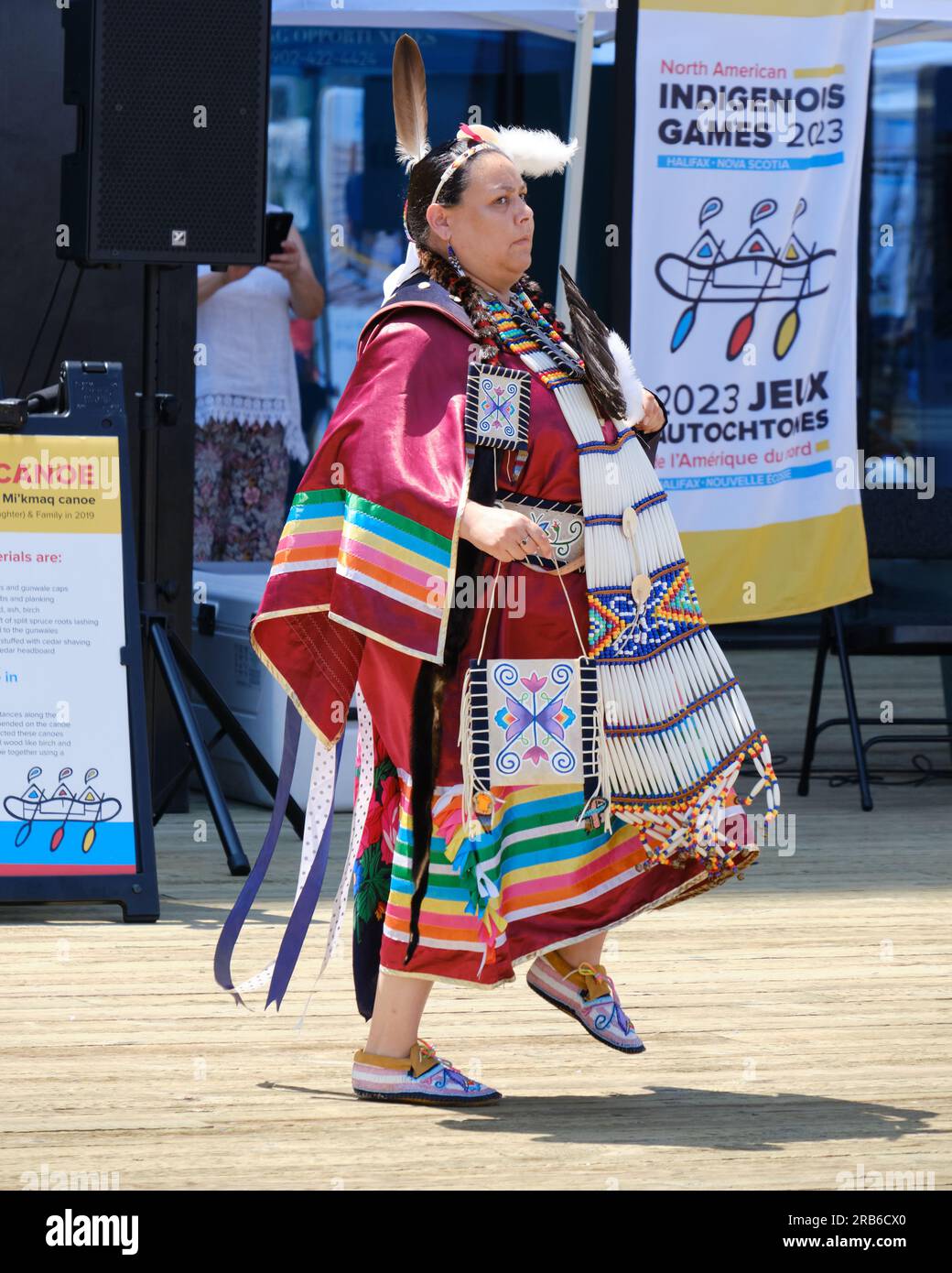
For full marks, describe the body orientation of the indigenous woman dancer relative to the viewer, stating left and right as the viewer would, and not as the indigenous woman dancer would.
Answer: facing the viewer and to the right of the viewer

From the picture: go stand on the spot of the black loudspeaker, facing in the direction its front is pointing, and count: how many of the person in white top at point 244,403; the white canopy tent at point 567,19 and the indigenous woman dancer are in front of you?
1

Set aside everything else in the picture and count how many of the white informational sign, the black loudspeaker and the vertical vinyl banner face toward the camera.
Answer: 3

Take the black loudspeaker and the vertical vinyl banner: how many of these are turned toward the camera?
2

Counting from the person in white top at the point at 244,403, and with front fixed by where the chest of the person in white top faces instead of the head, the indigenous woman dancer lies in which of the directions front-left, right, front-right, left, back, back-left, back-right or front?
front

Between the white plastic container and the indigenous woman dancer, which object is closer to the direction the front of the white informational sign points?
the indigenous woman dancer

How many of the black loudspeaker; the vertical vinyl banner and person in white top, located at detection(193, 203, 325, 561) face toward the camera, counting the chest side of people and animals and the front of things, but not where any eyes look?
3

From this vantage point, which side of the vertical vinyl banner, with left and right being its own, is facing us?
front

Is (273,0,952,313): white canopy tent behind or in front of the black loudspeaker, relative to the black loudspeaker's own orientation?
behind

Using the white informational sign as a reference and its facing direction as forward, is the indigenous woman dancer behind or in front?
in front

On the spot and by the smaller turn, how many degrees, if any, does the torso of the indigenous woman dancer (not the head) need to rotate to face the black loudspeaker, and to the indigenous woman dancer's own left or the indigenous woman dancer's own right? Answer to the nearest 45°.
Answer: approximately 135° to the indigenous woman dancer's own left

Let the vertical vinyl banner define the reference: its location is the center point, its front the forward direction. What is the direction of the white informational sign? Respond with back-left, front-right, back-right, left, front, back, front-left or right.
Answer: front-right

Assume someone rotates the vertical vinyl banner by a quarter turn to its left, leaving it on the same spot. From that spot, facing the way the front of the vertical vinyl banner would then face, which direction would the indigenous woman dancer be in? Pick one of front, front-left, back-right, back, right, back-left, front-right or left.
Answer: right
